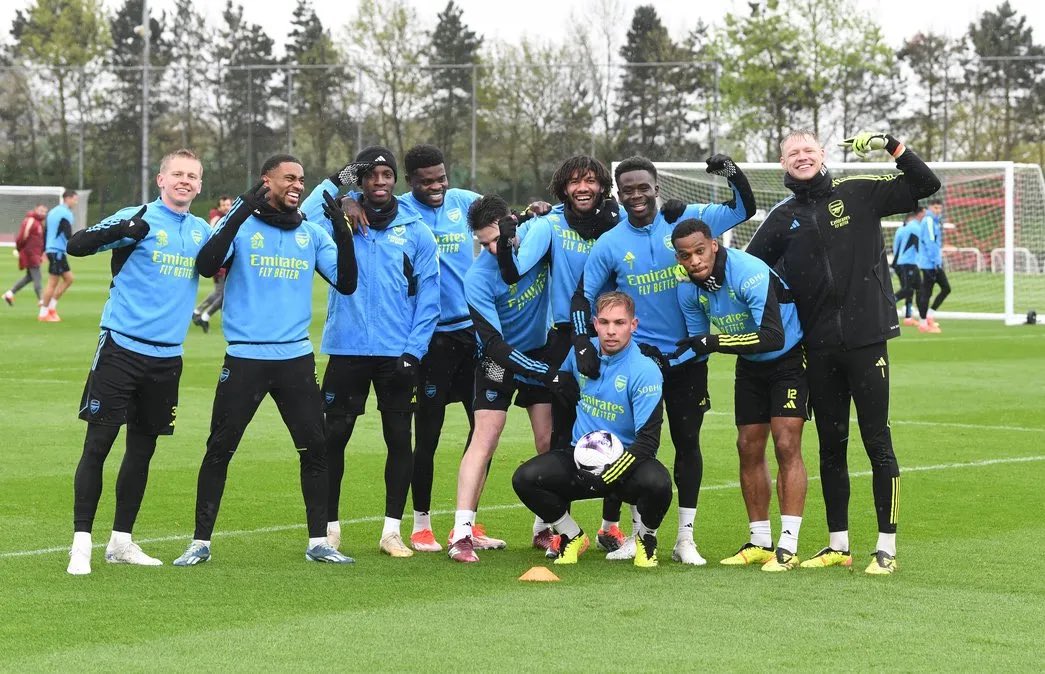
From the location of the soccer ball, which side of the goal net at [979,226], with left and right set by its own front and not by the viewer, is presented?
front

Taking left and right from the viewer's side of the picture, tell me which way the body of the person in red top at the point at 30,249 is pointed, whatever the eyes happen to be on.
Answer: facing to the right of the viewer

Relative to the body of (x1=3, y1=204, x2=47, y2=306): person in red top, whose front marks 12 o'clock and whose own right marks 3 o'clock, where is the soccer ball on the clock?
The soccer ball is roughly at 3 o'clock from the person in red top.

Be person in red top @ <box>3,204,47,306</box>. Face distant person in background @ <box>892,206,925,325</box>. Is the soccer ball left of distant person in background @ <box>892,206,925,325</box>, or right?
right

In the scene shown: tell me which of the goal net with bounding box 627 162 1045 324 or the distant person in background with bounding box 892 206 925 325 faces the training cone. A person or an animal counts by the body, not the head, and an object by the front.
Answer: the goal net
